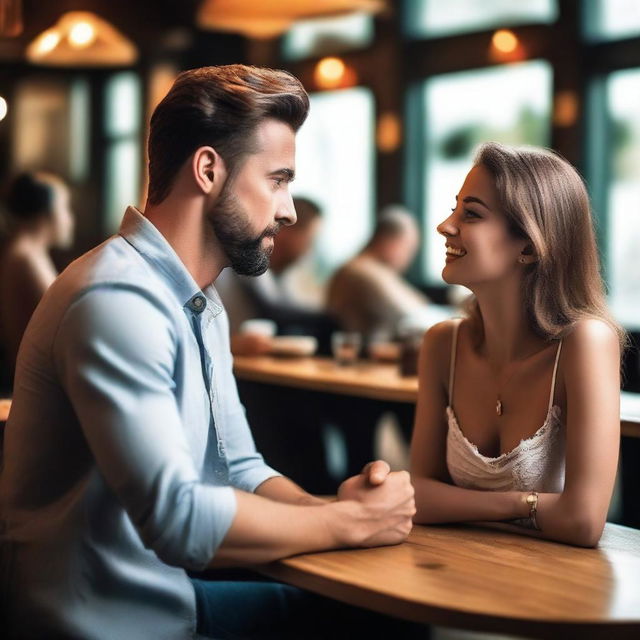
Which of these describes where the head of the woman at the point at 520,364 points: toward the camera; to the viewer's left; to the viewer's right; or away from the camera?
to the viewer's left

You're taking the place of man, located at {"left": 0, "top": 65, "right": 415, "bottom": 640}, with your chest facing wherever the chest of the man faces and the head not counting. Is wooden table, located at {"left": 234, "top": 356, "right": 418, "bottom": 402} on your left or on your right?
on your left

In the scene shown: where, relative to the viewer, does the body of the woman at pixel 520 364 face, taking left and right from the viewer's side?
facing the viewer and to the left of the viewer

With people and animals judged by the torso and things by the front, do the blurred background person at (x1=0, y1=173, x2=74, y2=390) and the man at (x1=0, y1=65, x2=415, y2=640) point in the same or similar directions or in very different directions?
same or similar directions

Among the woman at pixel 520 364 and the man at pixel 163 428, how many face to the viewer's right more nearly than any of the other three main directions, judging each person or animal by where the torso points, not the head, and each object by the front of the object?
1

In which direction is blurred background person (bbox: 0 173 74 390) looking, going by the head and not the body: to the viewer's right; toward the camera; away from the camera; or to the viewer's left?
to the viewer's right

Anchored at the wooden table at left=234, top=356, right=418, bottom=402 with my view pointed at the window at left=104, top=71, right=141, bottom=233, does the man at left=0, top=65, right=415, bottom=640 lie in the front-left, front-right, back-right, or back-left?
back-left

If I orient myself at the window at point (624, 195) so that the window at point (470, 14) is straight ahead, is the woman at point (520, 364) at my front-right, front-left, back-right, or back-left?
back-left

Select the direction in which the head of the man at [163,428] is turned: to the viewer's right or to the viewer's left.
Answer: to the viewer's right

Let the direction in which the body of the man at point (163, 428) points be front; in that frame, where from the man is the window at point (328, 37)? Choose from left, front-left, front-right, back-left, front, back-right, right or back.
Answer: left

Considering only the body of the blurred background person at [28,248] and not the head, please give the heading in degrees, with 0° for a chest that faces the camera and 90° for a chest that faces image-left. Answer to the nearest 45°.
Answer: approximately 270°

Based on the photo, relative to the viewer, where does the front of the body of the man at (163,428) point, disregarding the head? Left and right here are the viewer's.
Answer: facing to the right of the viewer
